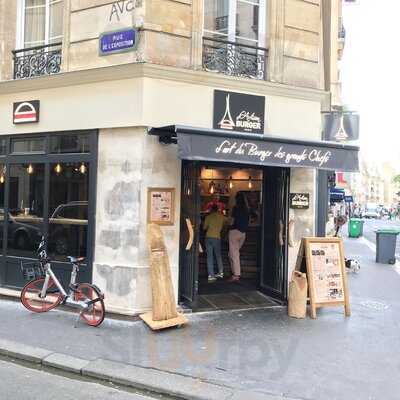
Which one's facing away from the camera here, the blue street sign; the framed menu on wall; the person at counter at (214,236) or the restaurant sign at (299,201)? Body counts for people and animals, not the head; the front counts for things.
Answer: the person at counter

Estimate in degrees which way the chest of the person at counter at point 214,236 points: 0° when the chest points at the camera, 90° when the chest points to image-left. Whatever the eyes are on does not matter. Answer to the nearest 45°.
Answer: approximately 180°

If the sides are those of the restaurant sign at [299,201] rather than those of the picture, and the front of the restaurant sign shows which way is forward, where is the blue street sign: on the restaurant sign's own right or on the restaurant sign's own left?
on the restaurant sign's own right

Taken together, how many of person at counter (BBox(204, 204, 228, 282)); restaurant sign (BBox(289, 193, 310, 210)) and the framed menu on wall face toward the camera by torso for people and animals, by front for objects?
2

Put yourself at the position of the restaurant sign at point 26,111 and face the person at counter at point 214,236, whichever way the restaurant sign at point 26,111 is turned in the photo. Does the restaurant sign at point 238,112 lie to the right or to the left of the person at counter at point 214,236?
right

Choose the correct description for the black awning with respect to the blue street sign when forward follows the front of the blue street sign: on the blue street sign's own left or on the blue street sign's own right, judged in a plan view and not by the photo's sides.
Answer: on the blue street sign's own left

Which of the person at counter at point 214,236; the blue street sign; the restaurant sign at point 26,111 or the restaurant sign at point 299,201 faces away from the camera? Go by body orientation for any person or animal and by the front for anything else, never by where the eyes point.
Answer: the person at counter

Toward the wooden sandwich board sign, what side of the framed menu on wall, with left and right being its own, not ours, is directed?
left

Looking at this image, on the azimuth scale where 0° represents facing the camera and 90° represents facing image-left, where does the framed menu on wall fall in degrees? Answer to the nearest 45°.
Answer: approximately 0°

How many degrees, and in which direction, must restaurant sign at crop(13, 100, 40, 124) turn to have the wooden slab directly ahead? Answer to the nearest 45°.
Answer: approximately 90° to its left

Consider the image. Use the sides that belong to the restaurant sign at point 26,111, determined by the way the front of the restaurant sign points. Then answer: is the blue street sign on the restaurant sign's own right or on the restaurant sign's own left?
on the restaurant sign's own left
